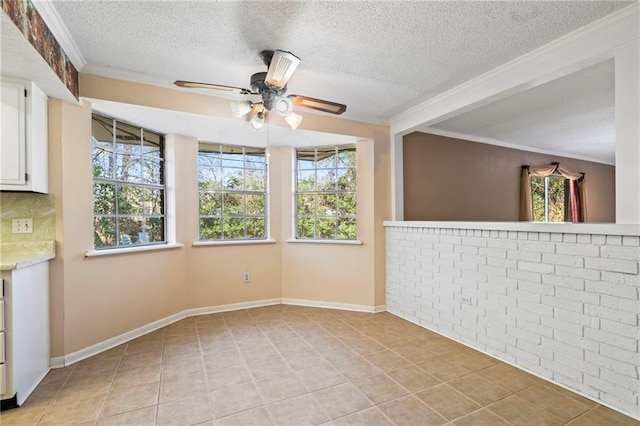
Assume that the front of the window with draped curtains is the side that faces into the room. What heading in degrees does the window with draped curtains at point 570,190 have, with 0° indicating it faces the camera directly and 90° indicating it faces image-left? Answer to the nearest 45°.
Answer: approximately 0°

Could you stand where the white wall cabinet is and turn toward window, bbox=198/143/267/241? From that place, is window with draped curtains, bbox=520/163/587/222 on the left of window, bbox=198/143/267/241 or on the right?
right

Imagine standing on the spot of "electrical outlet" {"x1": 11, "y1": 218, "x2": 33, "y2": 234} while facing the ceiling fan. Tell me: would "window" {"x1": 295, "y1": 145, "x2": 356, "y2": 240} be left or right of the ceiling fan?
left

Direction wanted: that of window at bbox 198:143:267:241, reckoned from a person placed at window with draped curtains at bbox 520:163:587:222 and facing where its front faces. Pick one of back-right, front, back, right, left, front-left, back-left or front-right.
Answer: front-right

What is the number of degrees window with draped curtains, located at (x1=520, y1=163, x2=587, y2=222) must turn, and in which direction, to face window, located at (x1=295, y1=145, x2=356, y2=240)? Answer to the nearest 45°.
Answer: approximately 45° to its right
